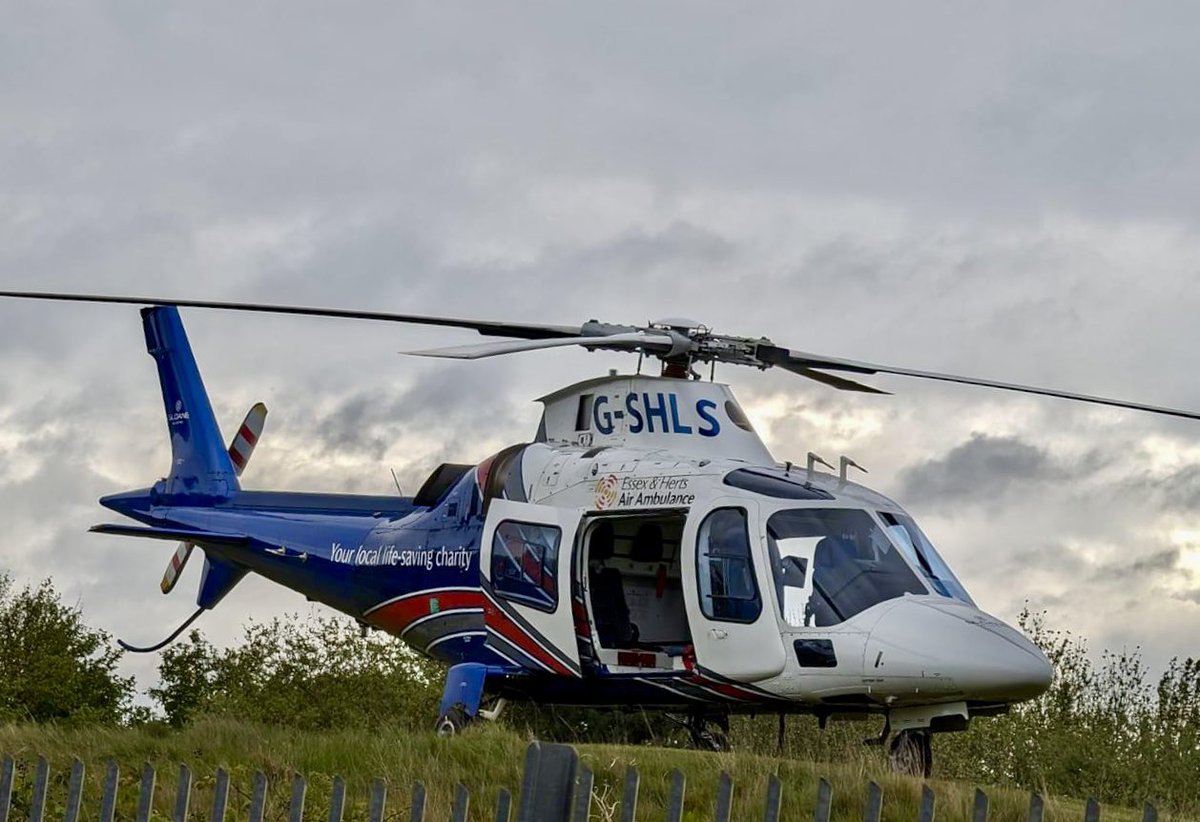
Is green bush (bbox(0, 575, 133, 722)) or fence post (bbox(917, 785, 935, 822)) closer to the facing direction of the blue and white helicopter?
the fence post

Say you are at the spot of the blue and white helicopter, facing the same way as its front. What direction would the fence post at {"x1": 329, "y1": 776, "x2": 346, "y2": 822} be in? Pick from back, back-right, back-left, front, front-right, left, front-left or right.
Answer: front-right

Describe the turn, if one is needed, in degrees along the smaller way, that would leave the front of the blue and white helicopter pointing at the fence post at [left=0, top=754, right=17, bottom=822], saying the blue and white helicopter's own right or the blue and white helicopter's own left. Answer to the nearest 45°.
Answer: approximately 90° to the blue and white helicopter's own right

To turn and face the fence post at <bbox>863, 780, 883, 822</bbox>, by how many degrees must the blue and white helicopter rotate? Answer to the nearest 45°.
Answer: approximately 45° to its right

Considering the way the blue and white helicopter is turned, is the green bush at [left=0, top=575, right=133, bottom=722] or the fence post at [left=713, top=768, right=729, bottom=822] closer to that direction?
the fence post

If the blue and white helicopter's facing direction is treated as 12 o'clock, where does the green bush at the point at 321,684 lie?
The green bush is roughly at 7 o'clock from the blue and white helicopter.

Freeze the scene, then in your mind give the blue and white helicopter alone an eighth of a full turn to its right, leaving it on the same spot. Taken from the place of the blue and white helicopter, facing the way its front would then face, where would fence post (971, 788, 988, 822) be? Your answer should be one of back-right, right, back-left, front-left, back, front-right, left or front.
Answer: front

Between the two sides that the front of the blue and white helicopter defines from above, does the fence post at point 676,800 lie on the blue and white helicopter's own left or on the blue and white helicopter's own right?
on the blue and white helicopter's own right

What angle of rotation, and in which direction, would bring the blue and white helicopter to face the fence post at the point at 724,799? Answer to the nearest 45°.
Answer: approximately 45° to its right

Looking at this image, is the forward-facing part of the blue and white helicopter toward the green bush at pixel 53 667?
no

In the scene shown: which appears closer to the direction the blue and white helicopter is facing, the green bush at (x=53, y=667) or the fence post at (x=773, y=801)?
the fence post

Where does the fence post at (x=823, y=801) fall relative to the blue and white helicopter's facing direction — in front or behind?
in front

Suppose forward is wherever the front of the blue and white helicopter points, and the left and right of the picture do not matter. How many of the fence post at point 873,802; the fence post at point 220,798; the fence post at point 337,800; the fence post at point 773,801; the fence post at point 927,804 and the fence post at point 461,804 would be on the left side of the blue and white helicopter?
0

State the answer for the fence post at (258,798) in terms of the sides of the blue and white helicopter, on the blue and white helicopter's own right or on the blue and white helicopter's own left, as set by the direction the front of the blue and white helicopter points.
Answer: on the blue and white helicopter's own right
